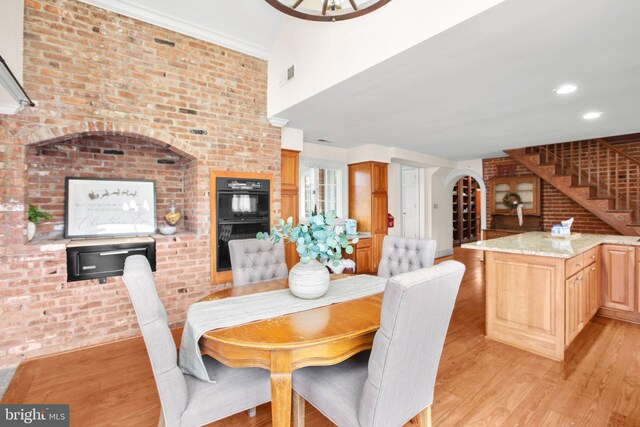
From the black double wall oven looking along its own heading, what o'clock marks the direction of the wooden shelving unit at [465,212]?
The wooden shelving unit is roughly at 8 o'clock from the black double wall oven.

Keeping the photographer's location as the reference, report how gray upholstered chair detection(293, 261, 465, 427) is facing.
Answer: facing away from the viewer and to the left of the viewer

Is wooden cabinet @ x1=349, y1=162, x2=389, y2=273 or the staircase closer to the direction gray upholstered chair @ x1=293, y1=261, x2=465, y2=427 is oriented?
the wooden cabinet

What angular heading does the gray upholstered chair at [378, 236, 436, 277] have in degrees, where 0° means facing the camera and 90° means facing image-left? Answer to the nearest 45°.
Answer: approximately 45°

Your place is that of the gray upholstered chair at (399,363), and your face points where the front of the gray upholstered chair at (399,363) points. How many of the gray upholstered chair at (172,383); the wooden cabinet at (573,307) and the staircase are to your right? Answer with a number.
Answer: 2

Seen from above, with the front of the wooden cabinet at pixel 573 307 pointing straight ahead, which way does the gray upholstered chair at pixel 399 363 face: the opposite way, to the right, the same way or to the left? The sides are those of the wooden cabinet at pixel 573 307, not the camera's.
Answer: the opposite way

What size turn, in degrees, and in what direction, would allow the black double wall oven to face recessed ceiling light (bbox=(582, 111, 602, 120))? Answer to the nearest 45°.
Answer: approximately 90° to its left

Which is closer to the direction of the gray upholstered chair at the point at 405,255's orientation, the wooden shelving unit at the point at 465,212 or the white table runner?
the white table runner

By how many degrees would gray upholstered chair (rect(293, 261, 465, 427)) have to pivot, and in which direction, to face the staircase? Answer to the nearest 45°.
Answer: approximately 90° to its right

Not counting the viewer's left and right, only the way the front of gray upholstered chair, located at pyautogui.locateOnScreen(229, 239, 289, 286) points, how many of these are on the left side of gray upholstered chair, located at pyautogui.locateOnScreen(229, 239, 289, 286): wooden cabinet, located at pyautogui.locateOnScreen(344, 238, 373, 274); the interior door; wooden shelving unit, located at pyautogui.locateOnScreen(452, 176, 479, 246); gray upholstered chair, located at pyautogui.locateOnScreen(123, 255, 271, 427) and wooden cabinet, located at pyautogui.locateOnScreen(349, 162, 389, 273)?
4

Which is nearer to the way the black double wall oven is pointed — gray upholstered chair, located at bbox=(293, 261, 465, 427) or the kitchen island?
the gray upholstered chair
